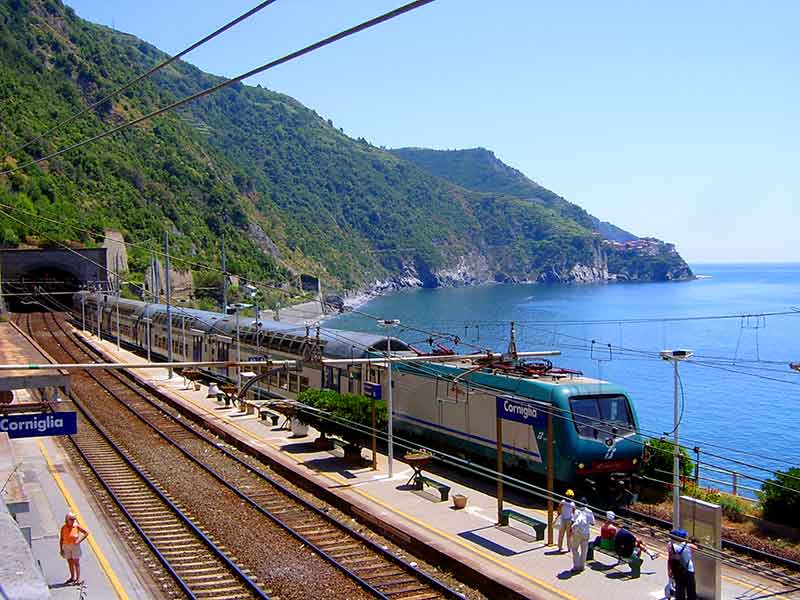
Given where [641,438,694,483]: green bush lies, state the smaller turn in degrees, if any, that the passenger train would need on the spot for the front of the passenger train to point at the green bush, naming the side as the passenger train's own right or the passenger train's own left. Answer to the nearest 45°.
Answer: approximately 45° to the passenger train's own left

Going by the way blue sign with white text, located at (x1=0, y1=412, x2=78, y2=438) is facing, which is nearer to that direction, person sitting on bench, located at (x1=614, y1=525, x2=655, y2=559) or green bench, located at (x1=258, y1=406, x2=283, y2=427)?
the person sitting on bench

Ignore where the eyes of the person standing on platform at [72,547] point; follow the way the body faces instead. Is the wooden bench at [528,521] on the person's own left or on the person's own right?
on the person's own left

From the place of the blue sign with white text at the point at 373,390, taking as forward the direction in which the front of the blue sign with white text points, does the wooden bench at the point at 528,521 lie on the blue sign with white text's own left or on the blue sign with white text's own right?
on the blue sign with white text's own left

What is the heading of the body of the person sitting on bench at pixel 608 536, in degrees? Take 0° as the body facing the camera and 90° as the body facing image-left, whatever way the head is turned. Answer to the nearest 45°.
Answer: approximately 225°

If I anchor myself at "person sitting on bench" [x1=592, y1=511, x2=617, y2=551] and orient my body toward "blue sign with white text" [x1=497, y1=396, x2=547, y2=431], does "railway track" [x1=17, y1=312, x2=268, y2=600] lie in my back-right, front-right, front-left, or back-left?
front-left

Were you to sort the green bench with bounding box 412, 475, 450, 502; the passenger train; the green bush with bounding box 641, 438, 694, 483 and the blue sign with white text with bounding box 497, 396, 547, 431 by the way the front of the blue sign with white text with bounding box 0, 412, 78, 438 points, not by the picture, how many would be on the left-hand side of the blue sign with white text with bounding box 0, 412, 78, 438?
4

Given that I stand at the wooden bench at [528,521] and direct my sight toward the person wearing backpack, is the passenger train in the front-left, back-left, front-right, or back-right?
back-left

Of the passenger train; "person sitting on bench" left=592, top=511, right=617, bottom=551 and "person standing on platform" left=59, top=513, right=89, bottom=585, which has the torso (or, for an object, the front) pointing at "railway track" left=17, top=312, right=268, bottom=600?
the person sitting on bench

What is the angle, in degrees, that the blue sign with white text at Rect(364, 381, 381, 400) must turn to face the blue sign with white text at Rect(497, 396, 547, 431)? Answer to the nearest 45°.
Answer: approximately 90° to its left

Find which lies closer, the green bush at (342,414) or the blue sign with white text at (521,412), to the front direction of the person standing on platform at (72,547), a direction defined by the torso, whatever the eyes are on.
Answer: the blue sign with white text

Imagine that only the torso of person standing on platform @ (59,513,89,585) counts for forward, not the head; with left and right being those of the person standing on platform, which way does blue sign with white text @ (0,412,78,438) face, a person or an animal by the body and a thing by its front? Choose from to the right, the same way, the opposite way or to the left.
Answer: the same way

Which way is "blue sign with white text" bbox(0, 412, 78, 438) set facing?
toward the camera

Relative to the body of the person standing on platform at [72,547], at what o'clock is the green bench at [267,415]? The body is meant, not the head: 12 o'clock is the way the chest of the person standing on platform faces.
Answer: The green bench is roughly at 7 o'clock from the person standing on platform.

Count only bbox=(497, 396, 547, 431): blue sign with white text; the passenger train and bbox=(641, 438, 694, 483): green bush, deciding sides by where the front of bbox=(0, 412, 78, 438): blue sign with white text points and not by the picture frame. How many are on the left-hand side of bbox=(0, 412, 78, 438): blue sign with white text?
3

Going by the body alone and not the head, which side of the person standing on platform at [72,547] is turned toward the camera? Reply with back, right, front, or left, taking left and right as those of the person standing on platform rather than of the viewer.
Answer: front

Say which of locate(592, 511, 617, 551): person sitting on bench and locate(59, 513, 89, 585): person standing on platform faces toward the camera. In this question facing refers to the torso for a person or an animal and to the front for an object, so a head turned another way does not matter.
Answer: the person standing on platform
